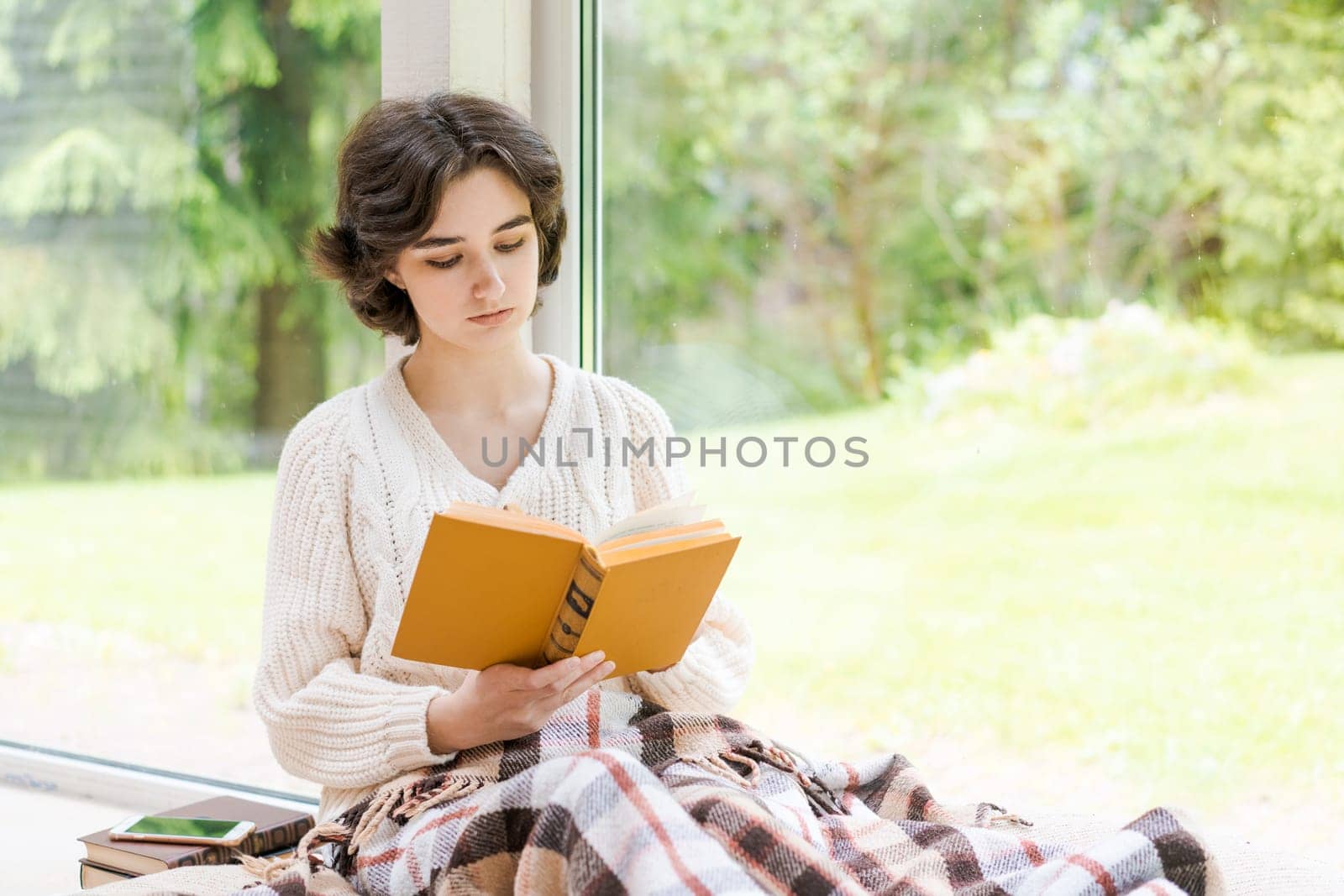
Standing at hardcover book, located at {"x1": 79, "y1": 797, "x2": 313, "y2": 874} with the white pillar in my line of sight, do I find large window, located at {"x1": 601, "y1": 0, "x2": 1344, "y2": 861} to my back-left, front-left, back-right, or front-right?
front-right

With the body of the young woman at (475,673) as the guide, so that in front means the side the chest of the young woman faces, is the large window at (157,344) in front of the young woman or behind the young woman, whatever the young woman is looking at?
behind

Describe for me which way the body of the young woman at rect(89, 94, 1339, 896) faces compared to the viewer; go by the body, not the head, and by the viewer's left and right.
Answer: facing the viewer and to the right of the viewer

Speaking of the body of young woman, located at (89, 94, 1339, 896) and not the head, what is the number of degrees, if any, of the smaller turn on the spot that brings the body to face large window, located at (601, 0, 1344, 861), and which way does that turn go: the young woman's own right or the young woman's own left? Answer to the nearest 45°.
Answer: approximately 90° to the young woman's own left
